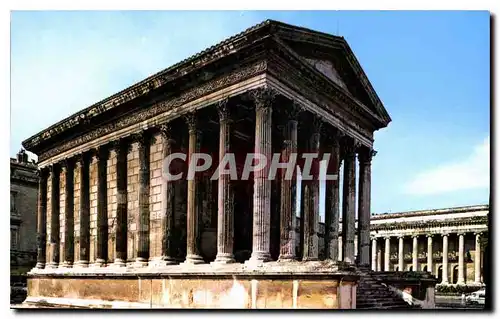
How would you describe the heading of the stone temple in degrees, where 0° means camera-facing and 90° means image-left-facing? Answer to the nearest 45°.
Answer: approximately 315°
